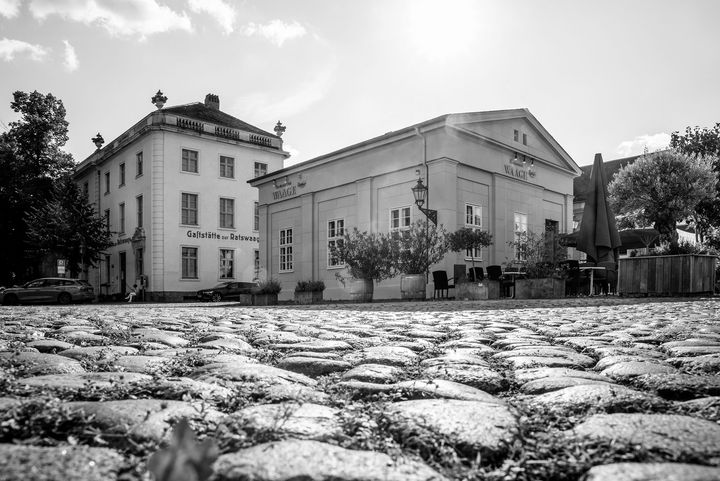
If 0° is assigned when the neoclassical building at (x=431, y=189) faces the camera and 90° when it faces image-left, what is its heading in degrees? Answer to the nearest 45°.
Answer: approximately 315°

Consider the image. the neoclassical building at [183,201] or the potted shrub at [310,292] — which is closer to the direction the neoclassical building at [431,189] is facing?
the potted shrub

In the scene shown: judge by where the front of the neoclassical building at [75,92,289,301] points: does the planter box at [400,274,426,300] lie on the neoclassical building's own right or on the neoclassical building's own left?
on the neoclassical building's own left

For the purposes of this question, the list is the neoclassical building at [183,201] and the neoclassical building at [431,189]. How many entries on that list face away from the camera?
0

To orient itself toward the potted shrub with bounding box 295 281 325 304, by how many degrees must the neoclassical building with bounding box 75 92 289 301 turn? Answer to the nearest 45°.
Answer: approximately 45° to its left

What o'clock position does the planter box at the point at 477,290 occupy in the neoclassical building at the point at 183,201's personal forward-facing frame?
The planter box is roughly at 10 o'clock from the neoclassical building.

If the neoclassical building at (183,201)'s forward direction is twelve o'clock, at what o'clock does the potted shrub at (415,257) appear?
The potted shrub is roughly at 10 o'clock from the neoclassical building.

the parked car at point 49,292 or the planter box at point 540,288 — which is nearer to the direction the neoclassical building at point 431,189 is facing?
the planter box

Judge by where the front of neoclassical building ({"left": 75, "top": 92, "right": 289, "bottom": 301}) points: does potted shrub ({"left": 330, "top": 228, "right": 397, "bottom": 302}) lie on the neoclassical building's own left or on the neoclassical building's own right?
on the neoclassical building's own left

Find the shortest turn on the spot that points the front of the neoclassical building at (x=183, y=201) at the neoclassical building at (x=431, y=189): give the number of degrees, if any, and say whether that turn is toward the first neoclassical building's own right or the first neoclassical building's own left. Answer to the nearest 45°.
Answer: approximately 90° to the first neoclassical building's own left
